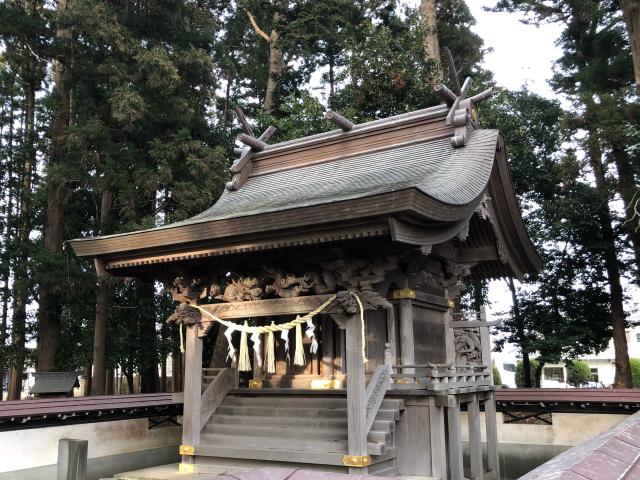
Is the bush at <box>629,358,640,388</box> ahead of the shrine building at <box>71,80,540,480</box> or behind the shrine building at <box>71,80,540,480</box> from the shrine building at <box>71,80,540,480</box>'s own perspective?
behind

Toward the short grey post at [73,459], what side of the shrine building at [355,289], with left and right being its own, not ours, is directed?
front

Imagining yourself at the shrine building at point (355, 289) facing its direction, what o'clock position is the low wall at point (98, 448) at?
The low wall is roughly at 2 o'clock from the shrine building.

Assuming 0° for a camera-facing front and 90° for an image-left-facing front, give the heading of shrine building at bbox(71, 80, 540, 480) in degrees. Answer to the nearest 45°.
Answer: approximately 45°

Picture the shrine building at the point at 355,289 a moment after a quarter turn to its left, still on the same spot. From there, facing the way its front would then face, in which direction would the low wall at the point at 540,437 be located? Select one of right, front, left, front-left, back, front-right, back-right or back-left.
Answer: left

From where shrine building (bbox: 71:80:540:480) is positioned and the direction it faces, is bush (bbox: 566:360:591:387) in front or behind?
behind

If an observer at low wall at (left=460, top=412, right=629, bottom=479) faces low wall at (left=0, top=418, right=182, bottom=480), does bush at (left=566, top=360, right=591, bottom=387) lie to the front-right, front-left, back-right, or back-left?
back-right

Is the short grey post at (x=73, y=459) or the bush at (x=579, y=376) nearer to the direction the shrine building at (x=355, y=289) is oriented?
the short grey post
